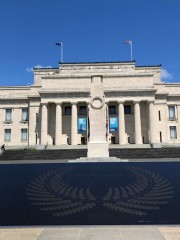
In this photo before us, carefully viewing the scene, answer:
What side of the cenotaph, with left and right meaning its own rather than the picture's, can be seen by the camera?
front
